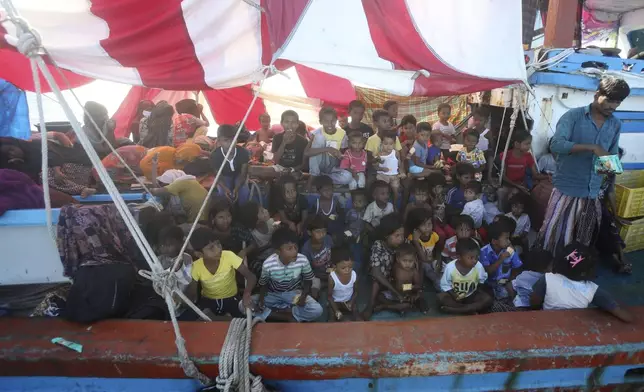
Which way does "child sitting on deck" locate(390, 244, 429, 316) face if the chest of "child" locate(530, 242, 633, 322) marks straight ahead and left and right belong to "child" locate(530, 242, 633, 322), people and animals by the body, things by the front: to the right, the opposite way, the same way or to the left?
the opposite way

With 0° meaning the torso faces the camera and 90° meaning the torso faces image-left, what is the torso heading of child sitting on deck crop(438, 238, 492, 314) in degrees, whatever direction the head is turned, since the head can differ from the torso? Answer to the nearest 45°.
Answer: approximately 0°

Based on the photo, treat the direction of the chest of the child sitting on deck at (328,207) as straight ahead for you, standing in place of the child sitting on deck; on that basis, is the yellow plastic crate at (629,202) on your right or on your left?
on your left

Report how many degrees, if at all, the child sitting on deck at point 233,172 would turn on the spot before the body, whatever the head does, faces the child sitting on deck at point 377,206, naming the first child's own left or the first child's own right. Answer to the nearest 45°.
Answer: approximately 90° to the first child's own left

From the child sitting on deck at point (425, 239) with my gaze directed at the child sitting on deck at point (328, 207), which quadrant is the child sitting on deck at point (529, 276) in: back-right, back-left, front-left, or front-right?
back-left

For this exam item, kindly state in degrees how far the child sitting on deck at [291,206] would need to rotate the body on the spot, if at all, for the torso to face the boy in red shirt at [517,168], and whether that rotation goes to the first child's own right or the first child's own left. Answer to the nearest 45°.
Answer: approximately 90° to the first child's own left

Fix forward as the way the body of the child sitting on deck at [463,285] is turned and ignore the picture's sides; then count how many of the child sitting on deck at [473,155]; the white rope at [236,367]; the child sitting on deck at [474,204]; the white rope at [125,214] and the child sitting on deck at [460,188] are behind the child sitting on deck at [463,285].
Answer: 3

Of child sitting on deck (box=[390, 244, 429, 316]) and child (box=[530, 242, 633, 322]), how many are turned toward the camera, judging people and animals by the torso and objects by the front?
1

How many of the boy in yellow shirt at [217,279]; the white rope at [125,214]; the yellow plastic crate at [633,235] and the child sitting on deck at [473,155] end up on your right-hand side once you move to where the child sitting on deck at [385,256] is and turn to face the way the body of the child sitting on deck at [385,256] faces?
2

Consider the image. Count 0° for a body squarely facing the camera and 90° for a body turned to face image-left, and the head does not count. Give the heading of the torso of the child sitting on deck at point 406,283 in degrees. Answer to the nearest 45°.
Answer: approximately 0°
